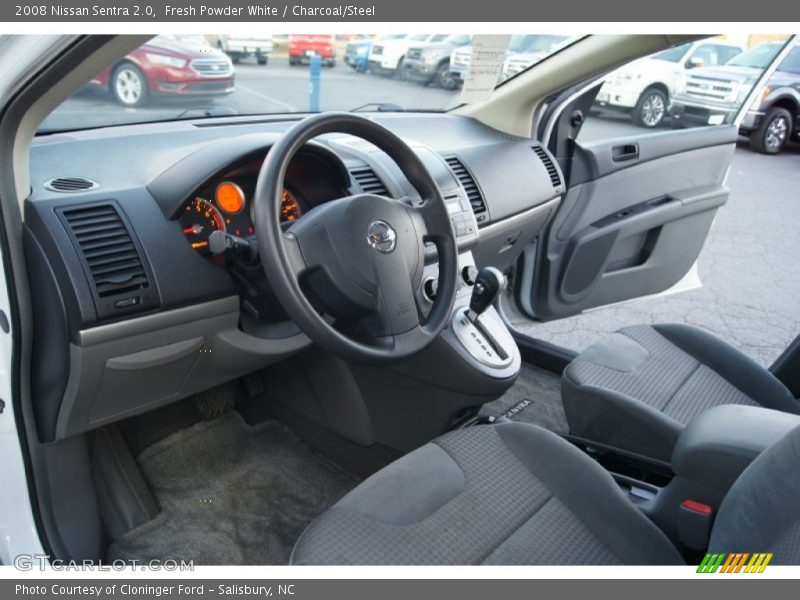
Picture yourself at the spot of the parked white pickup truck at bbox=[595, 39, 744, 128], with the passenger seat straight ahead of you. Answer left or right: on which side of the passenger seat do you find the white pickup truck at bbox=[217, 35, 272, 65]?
right

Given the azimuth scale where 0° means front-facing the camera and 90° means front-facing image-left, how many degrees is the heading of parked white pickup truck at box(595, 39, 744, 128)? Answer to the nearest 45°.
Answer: approximately 45°

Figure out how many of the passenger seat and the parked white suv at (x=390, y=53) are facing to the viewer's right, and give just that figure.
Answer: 0

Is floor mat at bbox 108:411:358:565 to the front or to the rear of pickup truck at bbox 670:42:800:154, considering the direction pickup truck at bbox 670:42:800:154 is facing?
to the front

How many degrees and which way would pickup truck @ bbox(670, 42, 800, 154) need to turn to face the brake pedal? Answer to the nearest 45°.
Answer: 0° — it already faces it

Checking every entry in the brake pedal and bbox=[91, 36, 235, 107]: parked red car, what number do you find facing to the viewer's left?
0

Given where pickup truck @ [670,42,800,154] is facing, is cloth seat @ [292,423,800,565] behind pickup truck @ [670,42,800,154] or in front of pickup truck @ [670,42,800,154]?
in front

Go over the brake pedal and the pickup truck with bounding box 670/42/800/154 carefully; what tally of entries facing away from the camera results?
0

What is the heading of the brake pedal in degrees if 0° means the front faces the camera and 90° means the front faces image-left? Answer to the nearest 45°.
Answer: approximately 315°
